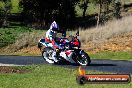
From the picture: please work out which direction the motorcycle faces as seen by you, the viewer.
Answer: facing the viewer and to the right of the viewer
